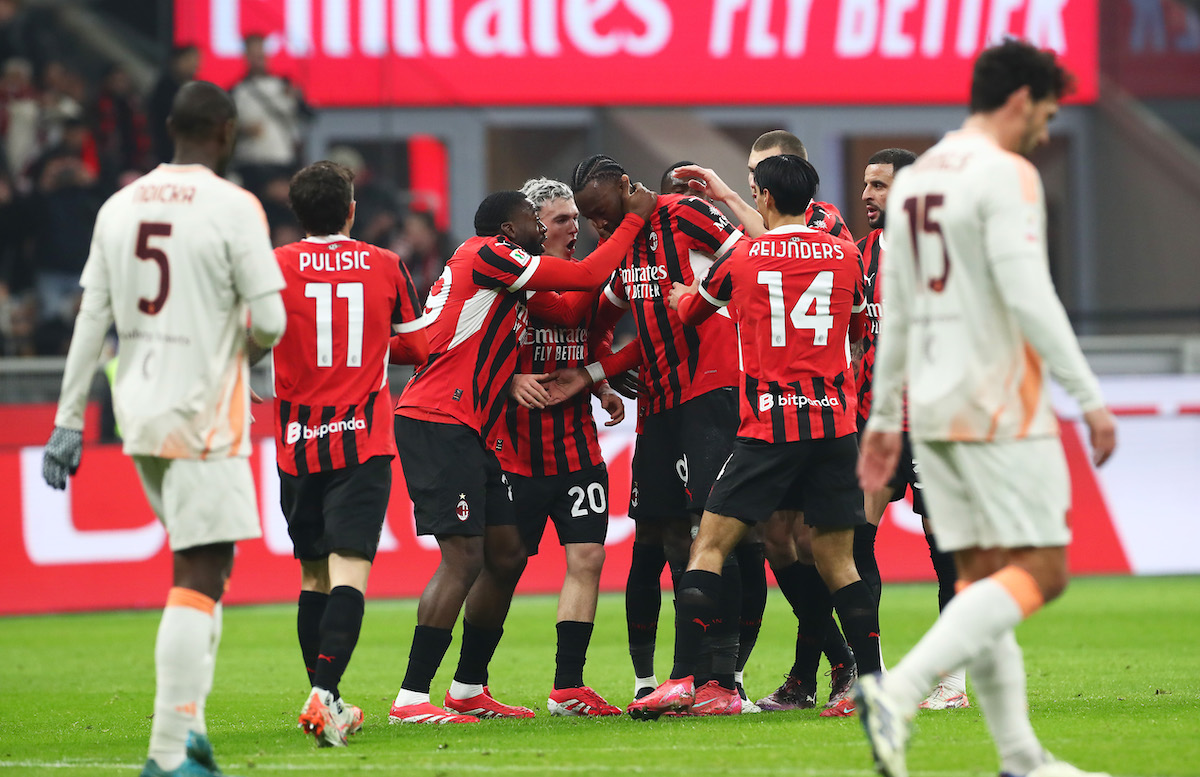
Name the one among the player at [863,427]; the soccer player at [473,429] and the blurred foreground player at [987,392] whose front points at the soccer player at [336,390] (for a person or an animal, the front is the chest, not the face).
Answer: the player at [863,427]

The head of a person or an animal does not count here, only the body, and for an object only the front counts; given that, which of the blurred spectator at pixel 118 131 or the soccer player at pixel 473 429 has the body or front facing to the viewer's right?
the soccer player

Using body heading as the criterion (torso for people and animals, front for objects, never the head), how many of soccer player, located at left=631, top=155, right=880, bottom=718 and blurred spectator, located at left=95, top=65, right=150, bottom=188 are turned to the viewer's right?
0

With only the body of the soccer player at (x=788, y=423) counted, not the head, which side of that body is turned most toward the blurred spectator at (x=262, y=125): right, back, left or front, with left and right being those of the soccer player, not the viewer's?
front

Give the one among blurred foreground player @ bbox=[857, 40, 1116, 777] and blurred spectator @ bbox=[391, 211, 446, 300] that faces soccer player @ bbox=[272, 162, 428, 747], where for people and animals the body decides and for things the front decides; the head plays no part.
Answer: the blurred spectator

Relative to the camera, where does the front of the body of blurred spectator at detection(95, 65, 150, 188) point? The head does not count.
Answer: toward the camera

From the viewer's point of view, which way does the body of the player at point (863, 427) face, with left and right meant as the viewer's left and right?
facing the viewer and to the left of the viewer

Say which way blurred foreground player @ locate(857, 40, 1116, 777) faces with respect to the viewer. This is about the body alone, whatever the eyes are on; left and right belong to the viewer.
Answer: facing away from the viewer and to the right of the viewer

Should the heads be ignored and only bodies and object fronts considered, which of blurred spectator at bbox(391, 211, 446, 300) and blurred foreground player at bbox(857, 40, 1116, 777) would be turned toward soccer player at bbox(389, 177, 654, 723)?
the blurred spectator

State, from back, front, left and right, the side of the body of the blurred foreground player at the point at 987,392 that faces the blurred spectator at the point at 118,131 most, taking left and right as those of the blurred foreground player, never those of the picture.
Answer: left

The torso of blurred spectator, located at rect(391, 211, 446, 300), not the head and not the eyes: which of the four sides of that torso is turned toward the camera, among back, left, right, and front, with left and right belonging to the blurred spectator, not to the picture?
front

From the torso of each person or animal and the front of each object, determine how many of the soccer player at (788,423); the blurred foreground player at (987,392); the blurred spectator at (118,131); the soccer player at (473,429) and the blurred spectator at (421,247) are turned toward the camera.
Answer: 2

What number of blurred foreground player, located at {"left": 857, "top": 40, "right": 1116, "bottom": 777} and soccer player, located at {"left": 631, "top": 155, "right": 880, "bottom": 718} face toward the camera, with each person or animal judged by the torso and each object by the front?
0

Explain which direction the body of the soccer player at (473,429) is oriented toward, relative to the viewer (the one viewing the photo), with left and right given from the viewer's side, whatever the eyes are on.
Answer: facing to the right of the viewer

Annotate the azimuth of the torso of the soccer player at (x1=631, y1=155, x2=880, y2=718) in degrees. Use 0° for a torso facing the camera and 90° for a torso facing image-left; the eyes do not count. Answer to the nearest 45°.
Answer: approximately 135°

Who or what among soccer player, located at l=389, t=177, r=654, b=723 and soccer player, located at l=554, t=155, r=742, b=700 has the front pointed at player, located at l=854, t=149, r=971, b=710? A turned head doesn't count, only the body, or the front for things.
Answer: soccer player, located at l=389, t=177, r=654, b=723

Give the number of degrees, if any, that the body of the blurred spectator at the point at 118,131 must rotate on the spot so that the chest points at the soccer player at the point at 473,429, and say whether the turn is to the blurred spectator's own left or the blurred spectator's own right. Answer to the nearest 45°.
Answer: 0° — they already face them
